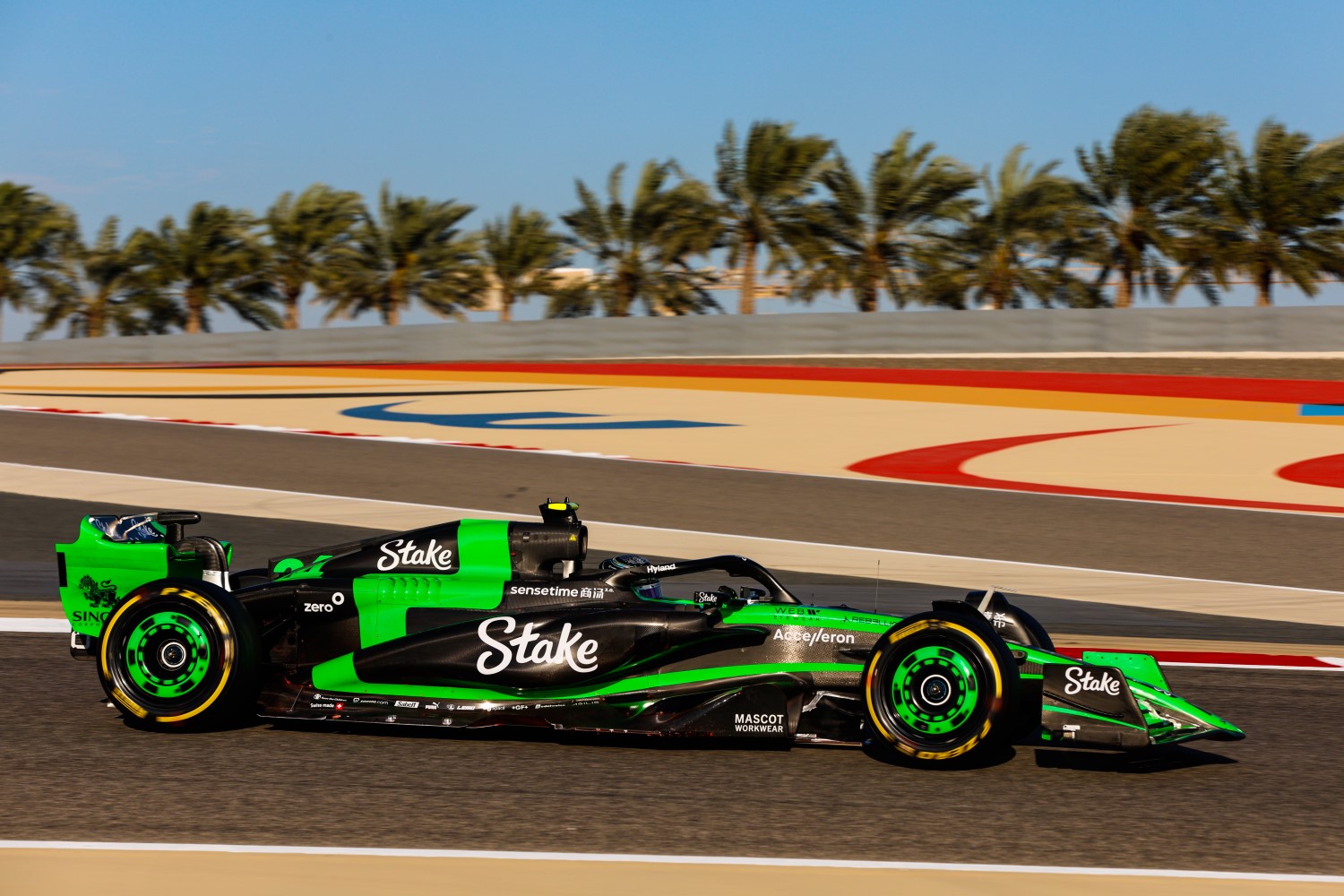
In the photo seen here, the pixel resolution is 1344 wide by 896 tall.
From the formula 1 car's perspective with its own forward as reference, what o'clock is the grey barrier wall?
The grey barrier wall is roughly at 9 o'clock from the formula 1 car.

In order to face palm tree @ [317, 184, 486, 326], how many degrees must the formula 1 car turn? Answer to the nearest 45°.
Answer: approximately 90° to its left

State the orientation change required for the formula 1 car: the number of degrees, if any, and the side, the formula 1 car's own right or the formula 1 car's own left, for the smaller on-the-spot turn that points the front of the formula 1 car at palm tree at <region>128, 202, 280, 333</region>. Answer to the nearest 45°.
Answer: approximately 90° to the formula 1 car's own left

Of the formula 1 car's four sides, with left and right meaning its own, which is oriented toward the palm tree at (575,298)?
left

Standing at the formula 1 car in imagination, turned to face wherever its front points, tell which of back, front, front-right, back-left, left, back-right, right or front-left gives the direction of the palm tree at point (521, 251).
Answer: left

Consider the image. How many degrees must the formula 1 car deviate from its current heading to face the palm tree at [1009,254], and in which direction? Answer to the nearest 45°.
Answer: approximately 90° to its left

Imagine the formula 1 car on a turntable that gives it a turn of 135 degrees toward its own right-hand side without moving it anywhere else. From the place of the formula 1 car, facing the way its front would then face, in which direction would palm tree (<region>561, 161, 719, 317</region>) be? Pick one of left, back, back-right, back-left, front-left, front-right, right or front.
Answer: back-right

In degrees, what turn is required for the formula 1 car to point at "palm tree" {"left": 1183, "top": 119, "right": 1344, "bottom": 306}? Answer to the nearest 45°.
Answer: approximately 45° to its left

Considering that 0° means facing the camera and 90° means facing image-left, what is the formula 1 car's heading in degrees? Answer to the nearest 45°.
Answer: approximately 270°

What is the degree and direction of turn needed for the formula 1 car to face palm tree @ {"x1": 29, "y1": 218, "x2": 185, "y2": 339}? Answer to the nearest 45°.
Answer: approximately 90° to its left

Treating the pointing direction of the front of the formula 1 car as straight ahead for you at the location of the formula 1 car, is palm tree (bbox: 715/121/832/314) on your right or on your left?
on your left

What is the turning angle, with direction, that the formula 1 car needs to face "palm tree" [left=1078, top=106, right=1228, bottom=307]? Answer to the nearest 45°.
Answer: approximately 90° to its left
